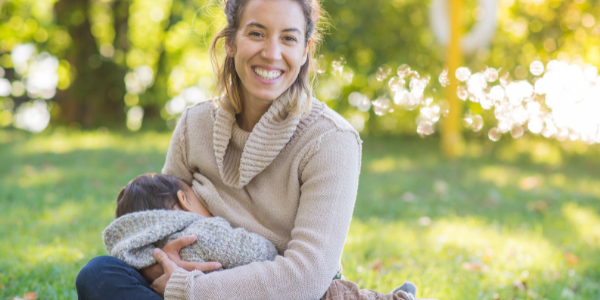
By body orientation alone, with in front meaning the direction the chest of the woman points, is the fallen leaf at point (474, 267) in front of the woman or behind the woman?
behind

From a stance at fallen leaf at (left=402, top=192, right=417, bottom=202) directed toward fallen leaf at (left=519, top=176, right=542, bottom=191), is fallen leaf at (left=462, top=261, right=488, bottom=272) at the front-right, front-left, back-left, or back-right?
back-right

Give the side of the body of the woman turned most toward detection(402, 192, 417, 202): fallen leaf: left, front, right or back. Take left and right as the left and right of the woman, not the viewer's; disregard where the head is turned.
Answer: back

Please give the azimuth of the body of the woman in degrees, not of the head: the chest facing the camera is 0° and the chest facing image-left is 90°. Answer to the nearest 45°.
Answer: approximately 45°

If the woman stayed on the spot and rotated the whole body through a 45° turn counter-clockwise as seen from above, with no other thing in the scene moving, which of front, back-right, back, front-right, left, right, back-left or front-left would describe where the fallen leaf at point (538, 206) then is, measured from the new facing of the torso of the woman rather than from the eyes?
back-left

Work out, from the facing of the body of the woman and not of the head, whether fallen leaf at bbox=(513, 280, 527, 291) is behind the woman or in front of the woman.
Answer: behind

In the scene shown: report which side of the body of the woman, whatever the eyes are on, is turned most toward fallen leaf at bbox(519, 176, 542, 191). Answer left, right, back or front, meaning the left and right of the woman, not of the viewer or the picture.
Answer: back
